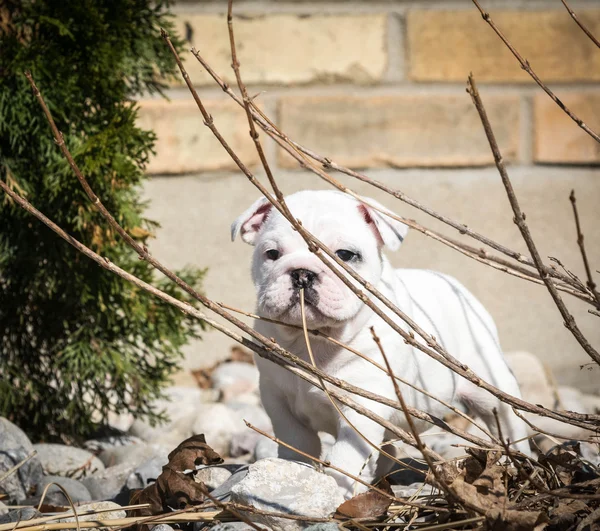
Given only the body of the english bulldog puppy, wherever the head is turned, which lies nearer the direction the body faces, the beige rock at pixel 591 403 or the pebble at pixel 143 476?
the pebble

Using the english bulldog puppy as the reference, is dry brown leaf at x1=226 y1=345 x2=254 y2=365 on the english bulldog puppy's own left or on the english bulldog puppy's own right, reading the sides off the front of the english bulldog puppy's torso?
on the english bulldog puppy's own right

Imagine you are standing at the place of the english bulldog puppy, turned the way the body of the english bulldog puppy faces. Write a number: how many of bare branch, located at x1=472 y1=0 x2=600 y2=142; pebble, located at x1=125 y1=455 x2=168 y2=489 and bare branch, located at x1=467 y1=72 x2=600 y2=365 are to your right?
1

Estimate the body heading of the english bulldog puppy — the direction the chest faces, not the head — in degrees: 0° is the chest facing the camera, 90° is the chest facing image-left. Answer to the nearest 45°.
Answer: approximately 45°

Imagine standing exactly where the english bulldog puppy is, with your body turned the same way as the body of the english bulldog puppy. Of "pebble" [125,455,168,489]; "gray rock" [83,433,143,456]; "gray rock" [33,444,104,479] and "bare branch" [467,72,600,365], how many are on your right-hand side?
3

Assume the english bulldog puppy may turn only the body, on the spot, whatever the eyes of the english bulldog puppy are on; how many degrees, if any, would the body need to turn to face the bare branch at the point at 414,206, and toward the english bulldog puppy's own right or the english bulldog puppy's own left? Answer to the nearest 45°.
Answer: approximately 45° to the english bulldog puppy's own left

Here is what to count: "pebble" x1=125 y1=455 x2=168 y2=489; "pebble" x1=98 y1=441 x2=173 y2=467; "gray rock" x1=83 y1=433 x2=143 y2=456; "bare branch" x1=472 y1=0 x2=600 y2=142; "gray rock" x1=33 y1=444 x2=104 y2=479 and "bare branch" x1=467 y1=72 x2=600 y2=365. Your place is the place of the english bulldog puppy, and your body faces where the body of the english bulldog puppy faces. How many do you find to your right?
4

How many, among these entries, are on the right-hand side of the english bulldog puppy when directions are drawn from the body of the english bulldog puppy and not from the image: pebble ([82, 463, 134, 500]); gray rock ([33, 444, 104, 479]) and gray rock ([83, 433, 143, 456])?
3

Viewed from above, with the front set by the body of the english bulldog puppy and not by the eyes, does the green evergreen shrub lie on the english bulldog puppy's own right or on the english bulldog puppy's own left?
on the english bulldog puppy's own right

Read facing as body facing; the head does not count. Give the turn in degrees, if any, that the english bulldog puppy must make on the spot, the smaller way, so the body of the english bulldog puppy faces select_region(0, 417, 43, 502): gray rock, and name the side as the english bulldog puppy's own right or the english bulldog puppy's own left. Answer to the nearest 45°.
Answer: approximately 45° to the english bulldog puppy's own right

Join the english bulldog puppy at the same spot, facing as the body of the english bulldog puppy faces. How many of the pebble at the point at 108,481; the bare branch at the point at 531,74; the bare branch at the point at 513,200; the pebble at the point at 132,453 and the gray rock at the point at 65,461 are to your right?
3

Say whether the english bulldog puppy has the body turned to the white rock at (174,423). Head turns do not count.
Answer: no

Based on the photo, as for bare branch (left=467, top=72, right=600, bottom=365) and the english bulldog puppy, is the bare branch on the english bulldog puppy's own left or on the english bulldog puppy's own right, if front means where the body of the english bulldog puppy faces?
on the english bulldog puppy's own left

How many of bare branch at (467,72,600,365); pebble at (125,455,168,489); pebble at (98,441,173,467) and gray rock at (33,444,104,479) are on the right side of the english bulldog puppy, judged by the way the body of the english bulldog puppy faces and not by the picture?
3
